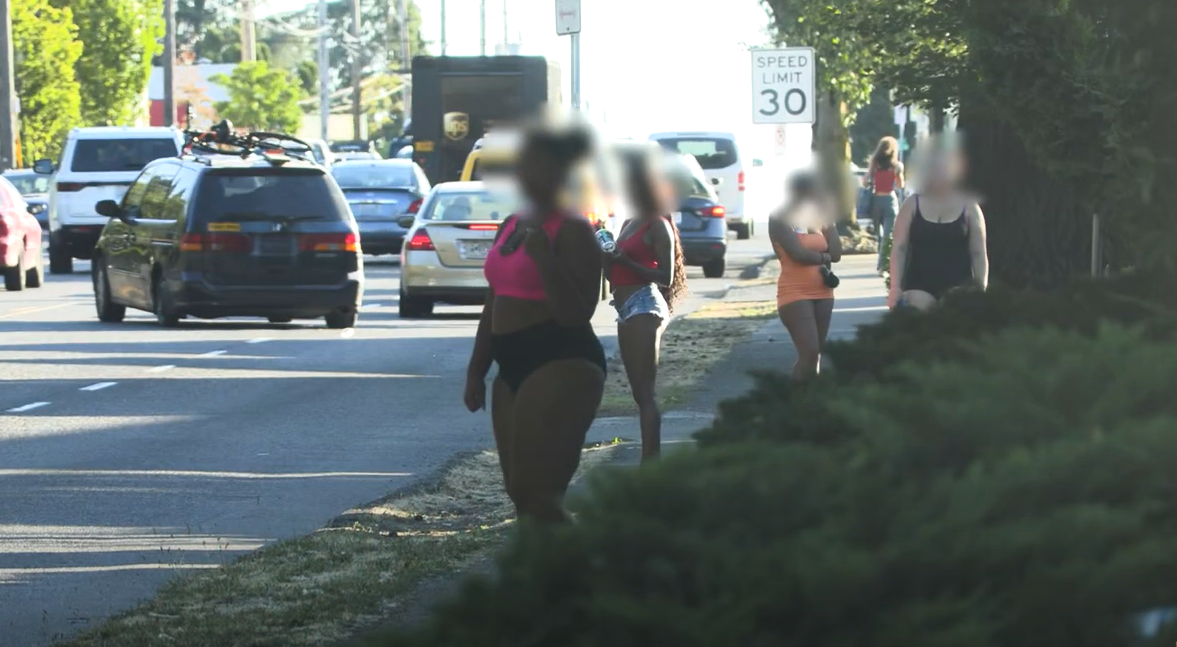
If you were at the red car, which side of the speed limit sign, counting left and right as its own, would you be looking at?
right

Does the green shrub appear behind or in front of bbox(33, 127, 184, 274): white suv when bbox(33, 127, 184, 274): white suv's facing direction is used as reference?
behind

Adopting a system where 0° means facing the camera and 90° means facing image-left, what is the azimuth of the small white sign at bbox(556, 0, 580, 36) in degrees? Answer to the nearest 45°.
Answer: approximately 0°

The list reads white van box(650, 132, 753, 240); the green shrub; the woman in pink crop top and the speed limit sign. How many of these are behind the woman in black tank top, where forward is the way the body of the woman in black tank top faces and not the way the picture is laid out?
2

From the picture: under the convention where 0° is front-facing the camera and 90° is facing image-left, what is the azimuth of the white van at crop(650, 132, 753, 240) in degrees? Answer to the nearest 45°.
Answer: approximately 180°

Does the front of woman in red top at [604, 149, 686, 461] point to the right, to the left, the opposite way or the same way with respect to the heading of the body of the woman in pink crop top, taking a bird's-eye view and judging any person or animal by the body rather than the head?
the same way

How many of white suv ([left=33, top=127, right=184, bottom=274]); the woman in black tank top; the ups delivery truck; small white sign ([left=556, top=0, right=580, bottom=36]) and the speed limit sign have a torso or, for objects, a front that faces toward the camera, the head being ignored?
3

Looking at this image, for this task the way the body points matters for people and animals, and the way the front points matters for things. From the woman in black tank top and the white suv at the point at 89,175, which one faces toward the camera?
the woman in black tank top

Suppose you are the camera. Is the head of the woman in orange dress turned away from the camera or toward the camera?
toward the camera

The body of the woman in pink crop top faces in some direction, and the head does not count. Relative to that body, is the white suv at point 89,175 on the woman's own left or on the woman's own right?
on the woman's own right

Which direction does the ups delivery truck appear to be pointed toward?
away from the camera

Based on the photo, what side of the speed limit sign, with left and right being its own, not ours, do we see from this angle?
front

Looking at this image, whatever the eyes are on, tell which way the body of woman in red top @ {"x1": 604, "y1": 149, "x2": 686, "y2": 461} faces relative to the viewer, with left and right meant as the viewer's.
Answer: facing the viewer and to the left of the viewer

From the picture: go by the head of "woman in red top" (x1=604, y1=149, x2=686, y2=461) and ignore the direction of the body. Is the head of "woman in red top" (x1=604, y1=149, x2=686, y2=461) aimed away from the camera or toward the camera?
toward the camera
